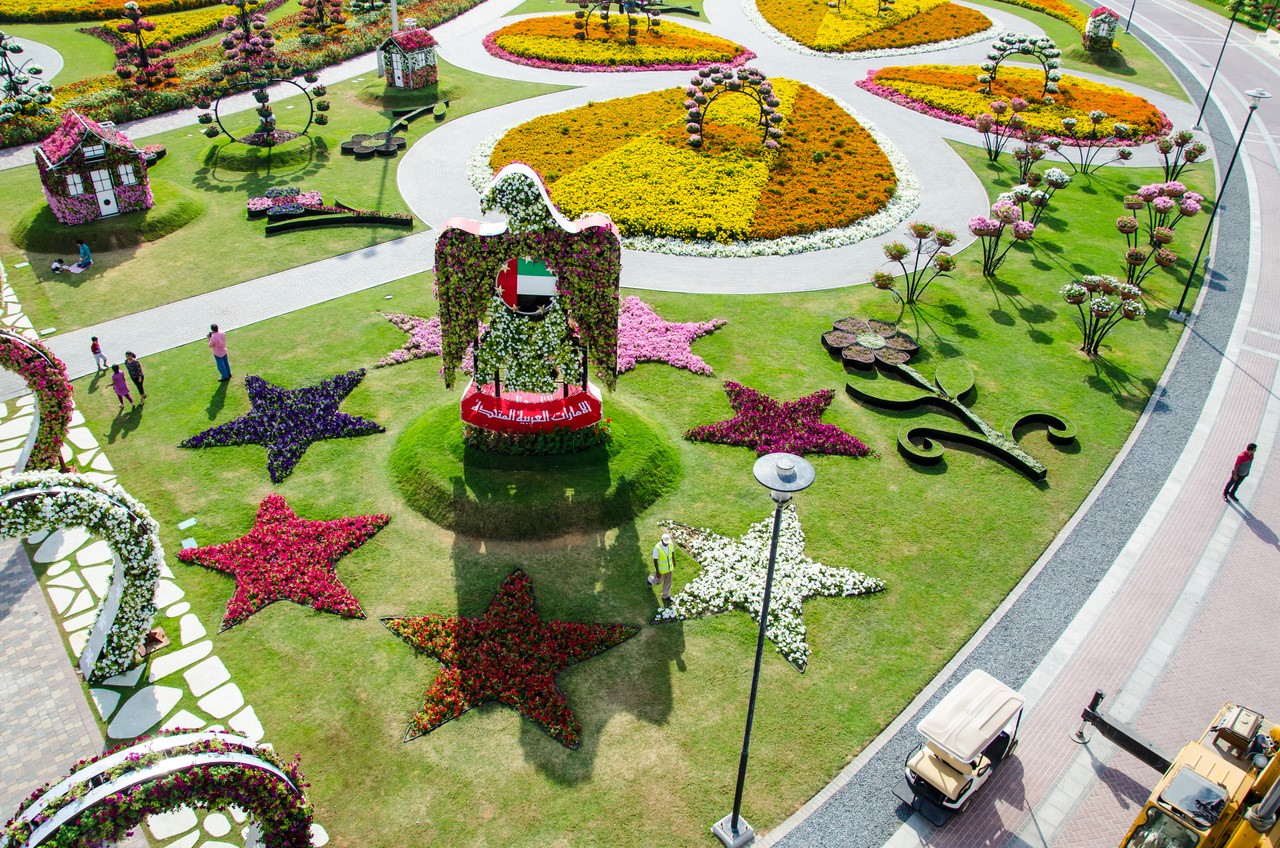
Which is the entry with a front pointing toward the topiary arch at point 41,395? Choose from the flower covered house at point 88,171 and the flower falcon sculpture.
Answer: the flower covered house

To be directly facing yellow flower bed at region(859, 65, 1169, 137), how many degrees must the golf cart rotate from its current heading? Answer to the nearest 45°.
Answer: approximately 45° to its left

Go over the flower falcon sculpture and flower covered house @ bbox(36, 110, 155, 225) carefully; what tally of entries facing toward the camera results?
2

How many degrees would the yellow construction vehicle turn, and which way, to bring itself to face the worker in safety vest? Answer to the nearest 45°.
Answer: approximately 45° to its right

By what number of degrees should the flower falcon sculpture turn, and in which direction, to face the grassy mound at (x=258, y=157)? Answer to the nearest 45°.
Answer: approximately 135° to its right

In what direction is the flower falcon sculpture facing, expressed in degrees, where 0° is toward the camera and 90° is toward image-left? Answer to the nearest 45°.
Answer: approximately 0°

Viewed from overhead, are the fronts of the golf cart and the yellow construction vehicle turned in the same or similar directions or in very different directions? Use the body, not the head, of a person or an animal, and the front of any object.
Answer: very different directions

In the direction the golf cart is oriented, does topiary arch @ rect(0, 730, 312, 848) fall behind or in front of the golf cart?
behind
